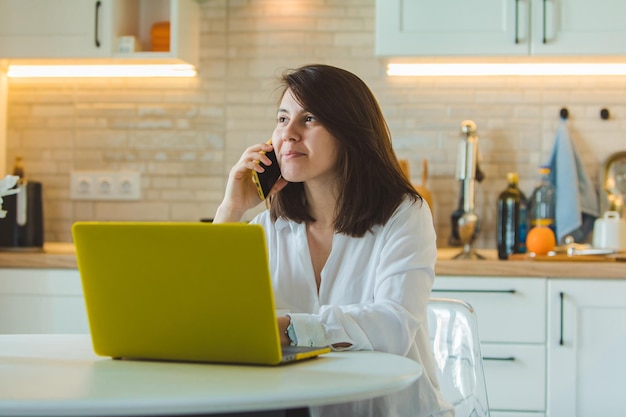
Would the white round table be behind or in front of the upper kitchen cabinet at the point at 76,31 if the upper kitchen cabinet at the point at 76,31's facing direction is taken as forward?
in front

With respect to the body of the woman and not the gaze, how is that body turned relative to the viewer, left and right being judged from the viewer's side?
facing the viewer and to the left of the viewer

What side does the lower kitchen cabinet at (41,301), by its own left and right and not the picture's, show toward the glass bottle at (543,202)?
left

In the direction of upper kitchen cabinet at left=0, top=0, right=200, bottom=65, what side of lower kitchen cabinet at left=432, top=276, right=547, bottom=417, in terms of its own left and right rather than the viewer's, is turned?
right

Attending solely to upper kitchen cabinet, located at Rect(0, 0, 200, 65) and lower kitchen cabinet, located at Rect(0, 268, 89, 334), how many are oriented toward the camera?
2

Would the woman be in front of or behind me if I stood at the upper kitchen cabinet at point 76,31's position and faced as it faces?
in front

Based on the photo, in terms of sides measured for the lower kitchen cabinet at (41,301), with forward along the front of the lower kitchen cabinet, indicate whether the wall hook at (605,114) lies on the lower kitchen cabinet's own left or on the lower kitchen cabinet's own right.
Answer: on the lower kitchen cabinet's own left

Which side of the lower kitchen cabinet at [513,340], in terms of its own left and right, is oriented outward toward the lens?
front

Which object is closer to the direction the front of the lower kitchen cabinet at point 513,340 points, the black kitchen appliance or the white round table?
the white round table

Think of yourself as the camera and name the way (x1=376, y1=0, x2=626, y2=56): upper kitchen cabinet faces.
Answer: facing the viewer
